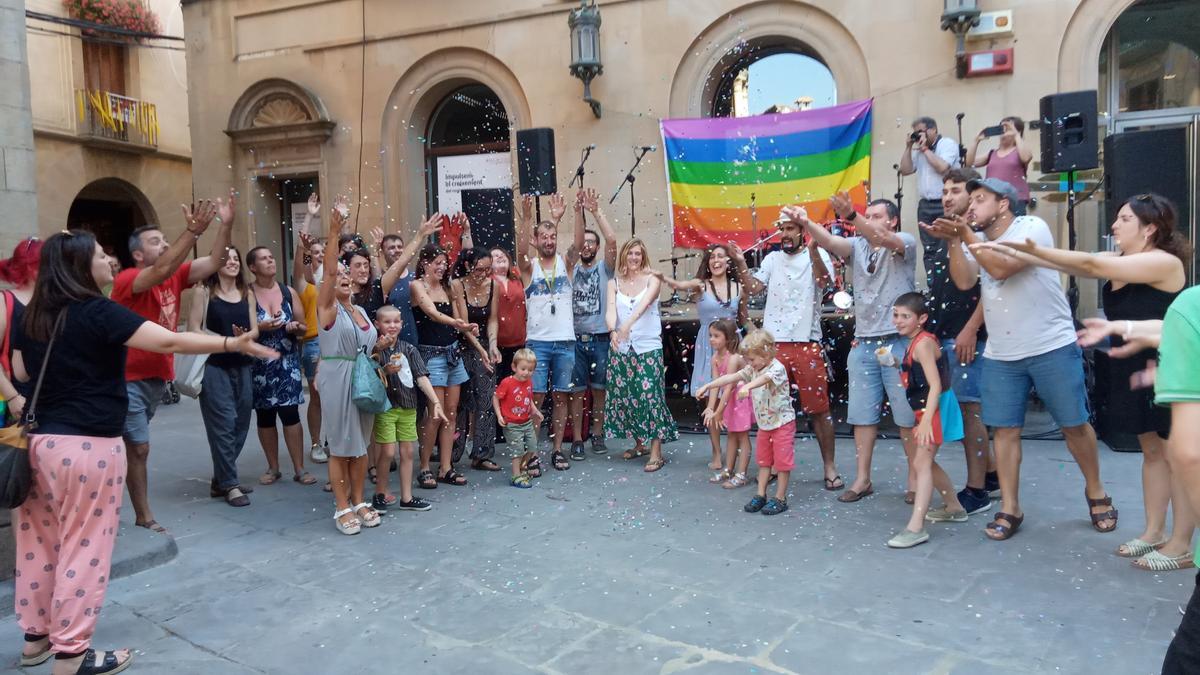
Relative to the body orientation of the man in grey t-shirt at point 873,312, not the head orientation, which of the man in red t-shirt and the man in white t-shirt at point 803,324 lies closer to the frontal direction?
the man in red t-shirt

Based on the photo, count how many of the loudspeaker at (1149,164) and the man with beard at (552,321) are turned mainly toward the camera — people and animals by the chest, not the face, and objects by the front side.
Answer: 2

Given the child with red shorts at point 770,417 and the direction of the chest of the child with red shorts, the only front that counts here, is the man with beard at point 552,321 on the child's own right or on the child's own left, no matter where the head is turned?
on the child's own right

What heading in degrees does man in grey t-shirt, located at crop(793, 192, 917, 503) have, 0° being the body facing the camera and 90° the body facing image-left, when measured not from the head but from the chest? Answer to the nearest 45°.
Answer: approximately 45°

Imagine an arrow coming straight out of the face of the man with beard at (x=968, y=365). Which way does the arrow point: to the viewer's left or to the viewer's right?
to the viewer's left

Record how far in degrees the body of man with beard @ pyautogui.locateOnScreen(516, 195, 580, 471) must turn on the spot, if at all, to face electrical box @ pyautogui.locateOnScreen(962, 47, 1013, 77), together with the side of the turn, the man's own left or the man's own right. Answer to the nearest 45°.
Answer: approximately 135° to the man's own left

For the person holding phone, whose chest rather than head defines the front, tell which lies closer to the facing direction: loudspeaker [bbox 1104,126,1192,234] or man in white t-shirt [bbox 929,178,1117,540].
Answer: the man in white t-shirt
